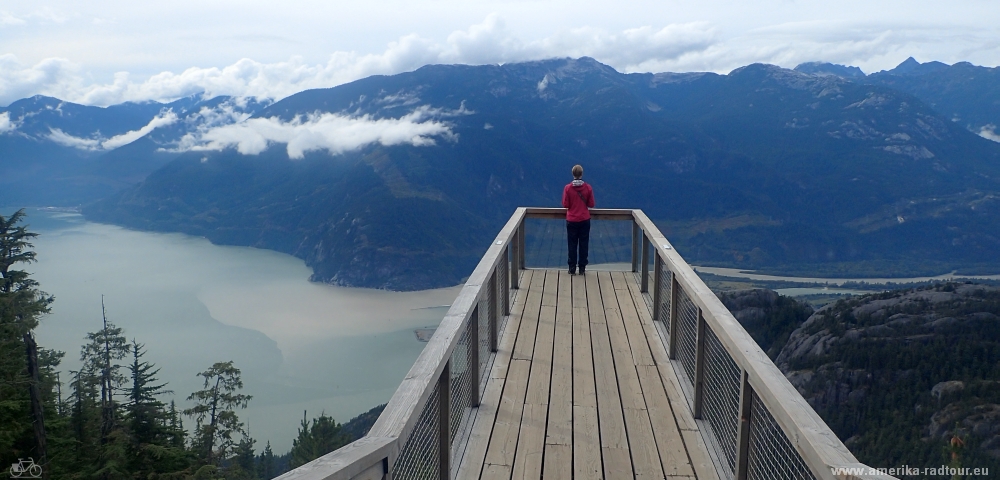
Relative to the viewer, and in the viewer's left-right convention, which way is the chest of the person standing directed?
facing away from the viewer
